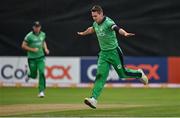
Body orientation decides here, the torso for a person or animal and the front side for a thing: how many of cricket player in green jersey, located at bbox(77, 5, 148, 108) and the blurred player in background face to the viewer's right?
0

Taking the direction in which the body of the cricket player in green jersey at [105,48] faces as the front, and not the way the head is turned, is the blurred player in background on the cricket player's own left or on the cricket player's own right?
on the cricket player's own right

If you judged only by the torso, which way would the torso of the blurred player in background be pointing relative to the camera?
toward the camera

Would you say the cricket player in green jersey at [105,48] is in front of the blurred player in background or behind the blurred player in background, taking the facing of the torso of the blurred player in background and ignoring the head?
in front
